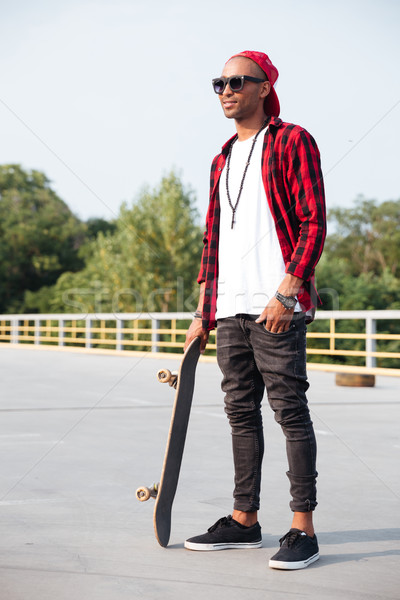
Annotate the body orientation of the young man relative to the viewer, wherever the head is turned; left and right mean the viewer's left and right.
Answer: facing the viewer and to the left of the viewer

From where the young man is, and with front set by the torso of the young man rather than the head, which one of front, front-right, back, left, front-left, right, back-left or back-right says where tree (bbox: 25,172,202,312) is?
back-right

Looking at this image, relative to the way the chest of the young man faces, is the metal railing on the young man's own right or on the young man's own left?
on the young man's own right
